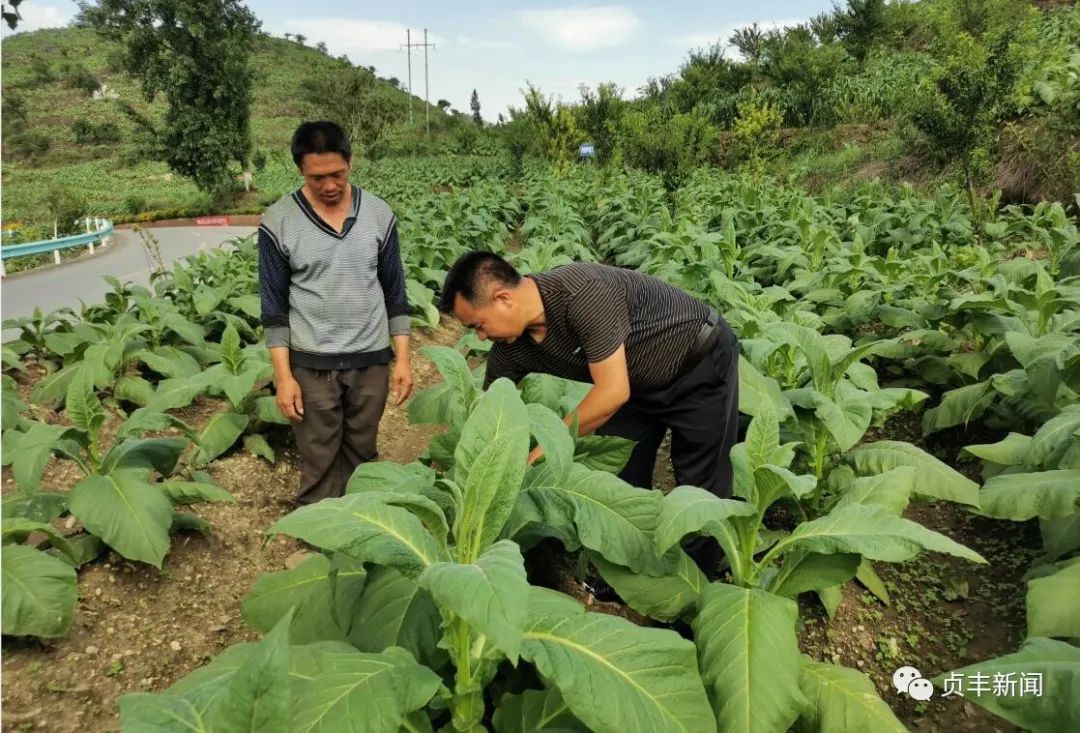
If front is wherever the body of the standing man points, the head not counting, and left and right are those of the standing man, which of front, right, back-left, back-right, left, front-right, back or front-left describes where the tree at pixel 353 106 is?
back

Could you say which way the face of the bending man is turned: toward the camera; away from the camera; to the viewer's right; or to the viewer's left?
to the viewer's left

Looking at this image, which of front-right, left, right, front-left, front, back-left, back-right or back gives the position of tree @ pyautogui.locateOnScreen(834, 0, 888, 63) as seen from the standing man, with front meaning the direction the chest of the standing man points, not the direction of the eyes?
back-left

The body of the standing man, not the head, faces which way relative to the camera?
toward the camera

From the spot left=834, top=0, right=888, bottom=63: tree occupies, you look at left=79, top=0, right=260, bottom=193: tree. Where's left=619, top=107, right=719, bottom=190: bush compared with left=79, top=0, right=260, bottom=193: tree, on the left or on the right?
left

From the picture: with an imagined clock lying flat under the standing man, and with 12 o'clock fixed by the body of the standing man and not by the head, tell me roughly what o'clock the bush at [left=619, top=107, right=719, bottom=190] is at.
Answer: The bush is roughly at 7 o'clock from the standing man.

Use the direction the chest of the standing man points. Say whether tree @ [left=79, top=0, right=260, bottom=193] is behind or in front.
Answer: behind
